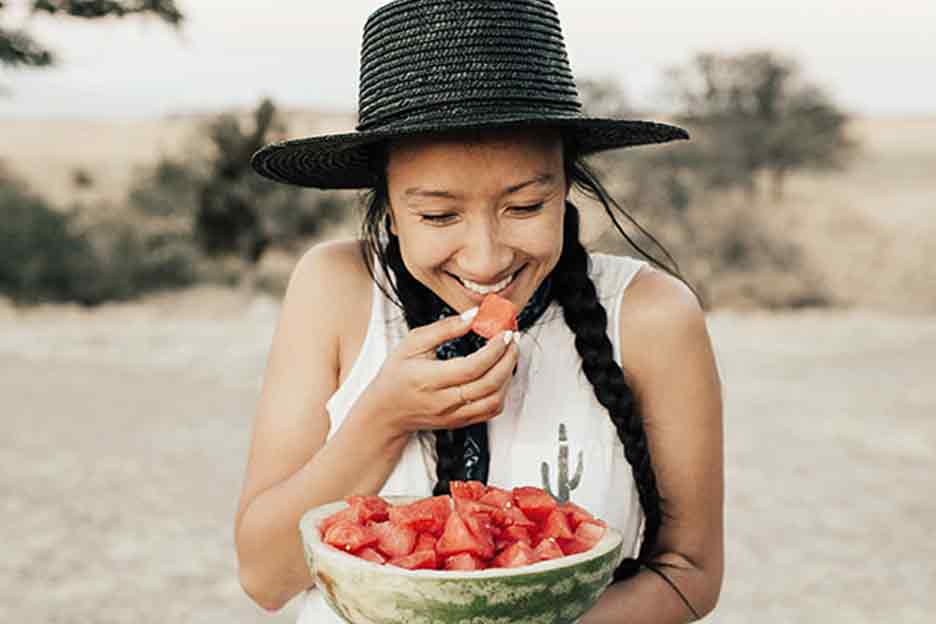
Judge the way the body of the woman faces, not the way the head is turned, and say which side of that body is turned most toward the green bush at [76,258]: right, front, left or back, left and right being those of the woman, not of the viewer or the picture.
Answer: back

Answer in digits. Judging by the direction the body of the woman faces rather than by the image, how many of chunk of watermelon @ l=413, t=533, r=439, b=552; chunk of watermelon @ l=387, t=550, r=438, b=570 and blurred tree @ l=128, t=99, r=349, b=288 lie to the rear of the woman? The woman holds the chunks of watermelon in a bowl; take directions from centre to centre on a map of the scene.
1

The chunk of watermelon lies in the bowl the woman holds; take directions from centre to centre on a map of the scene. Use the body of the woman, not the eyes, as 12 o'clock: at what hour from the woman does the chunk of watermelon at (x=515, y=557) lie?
The chunk of watermelon is roughly at 12 o'clock from the woman.

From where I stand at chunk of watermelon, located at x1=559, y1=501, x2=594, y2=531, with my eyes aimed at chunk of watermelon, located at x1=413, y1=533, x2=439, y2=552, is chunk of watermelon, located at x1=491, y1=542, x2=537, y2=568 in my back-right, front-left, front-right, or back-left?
front-left

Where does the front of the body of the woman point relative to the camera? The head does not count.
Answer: toward the camera

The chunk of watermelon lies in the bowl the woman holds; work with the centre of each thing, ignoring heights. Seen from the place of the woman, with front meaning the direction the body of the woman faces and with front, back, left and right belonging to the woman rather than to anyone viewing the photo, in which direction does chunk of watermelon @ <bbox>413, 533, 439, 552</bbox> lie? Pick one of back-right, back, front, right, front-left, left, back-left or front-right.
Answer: front

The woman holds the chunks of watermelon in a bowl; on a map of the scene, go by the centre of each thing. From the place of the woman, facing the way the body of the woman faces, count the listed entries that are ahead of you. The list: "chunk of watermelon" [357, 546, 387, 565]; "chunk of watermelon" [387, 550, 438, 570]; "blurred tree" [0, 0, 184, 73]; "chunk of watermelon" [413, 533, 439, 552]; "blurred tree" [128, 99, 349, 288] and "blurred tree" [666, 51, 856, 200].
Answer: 3

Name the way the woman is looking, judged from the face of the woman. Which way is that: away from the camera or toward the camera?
toward the camera

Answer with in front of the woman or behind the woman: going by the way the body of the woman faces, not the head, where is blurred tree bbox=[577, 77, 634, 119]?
behind
